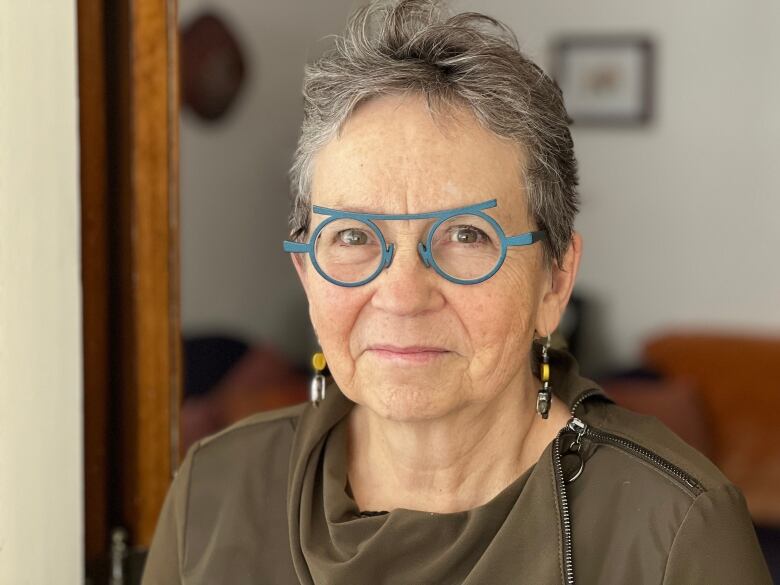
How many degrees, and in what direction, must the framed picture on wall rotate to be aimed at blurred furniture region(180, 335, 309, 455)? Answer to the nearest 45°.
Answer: approximately 45° to its right

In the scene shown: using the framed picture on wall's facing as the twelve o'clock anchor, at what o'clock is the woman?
The woman is roughly at 12 o'clock from the framed picture on wall.

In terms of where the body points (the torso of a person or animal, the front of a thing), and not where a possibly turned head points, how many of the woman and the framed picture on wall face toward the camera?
2

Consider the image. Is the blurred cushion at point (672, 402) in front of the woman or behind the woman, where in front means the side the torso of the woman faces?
behind

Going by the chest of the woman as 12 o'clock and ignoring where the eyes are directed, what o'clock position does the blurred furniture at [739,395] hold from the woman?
The blurred furniture is roughly at 7 o'clock from the woman.

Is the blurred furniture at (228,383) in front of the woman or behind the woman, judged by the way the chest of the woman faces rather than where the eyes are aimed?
behind

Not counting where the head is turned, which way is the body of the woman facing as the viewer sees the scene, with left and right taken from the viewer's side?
facing the viewer
